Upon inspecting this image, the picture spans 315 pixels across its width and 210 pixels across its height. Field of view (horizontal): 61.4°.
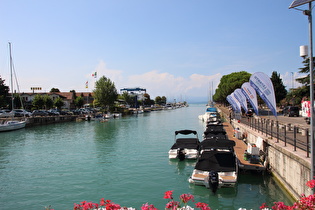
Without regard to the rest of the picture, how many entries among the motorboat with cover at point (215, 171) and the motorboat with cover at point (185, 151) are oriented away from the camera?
2

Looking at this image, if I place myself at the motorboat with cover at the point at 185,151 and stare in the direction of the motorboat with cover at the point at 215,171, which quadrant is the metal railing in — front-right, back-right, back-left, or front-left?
front-left

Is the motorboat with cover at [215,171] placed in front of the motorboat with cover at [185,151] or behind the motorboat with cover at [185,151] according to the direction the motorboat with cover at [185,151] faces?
behind

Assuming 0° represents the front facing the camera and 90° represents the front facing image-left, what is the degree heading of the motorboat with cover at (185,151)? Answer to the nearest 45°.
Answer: approximately 180°

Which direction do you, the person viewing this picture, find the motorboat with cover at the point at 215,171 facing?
facing away from the viewer

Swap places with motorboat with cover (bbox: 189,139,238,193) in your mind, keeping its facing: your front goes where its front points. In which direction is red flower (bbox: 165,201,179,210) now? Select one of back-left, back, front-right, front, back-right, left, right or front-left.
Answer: back

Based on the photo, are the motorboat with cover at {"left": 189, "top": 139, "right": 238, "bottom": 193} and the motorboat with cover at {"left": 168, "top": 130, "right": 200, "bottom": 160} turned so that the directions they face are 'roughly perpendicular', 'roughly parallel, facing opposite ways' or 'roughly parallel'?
roughly parallel

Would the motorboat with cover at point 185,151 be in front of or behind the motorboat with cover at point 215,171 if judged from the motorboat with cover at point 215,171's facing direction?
in front

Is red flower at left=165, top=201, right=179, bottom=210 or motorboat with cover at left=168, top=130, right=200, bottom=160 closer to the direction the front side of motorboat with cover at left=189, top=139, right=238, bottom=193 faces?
the motorboat with cover

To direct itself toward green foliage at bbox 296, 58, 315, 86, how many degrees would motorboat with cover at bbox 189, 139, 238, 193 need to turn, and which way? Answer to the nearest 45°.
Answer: approximately 45° to its right

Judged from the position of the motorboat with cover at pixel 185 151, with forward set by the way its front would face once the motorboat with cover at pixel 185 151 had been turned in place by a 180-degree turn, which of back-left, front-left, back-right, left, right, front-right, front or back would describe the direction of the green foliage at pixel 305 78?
back-left

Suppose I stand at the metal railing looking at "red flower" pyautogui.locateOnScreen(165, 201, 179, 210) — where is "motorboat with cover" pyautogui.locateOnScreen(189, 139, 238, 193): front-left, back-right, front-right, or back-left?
front-right

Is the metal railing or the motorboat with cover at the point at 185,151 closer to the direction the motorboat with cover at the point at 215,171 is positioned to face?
the motorboat with cover
